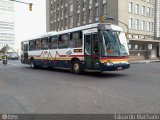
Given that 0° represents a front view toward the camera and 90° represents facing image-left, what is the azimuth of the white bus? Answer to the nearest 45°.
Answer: approximately 315°
